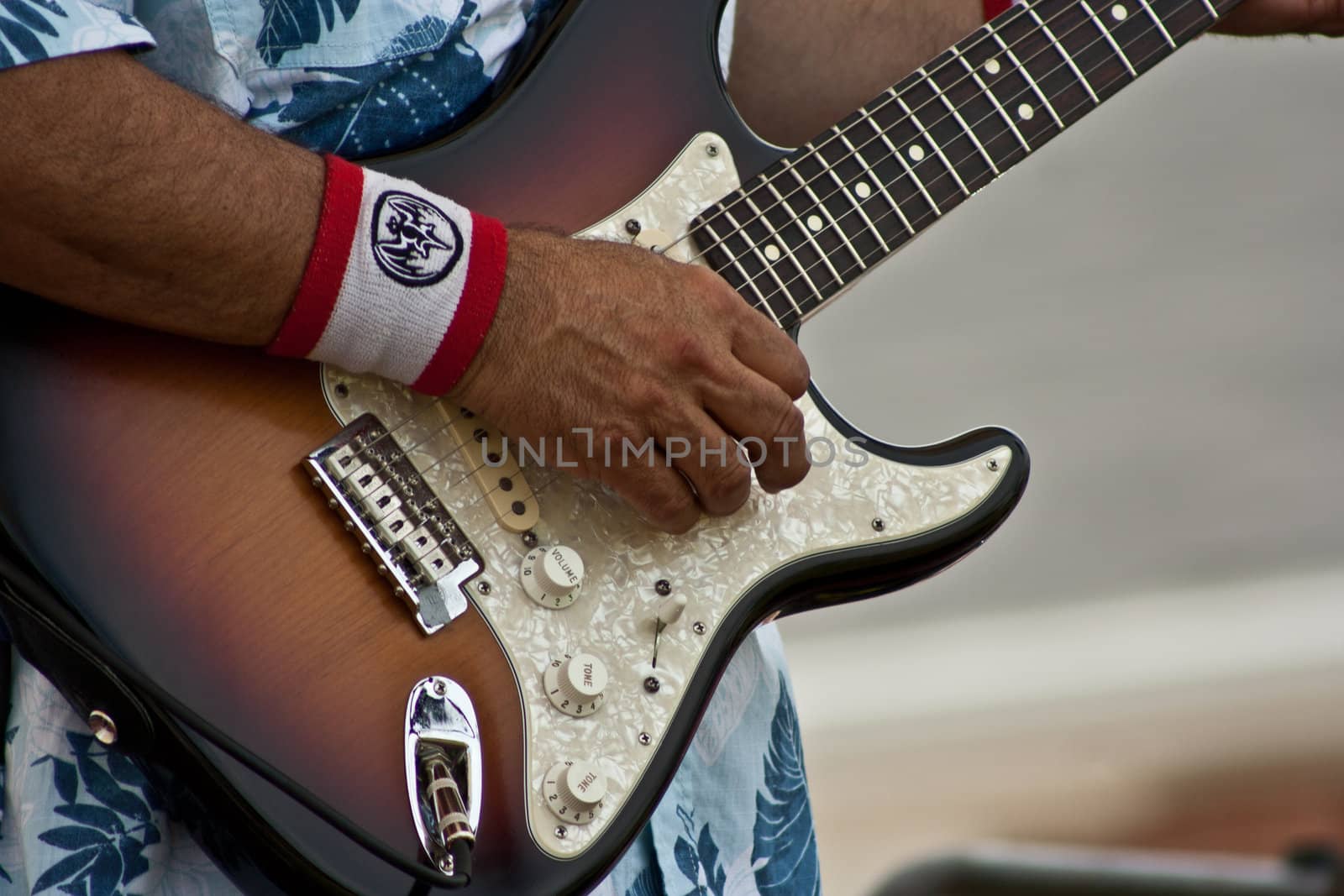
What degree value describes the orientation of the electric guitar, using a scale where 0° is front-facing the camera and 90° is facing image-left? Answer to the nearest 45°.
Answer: approximately 0°
